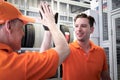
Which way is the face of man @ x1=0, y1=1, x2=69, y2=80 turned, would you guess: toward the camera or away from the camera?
away from the camera

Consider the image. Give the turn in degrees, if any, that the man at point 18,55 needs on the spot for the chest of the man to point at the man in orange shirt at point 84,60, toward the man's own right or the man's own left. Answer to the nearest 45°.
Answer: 0° — they already face them

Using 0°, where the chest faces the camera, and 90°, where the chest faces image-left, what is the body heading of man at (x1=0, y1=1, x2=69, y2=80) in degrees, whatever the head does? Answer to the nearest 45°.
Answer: approximately 225°
